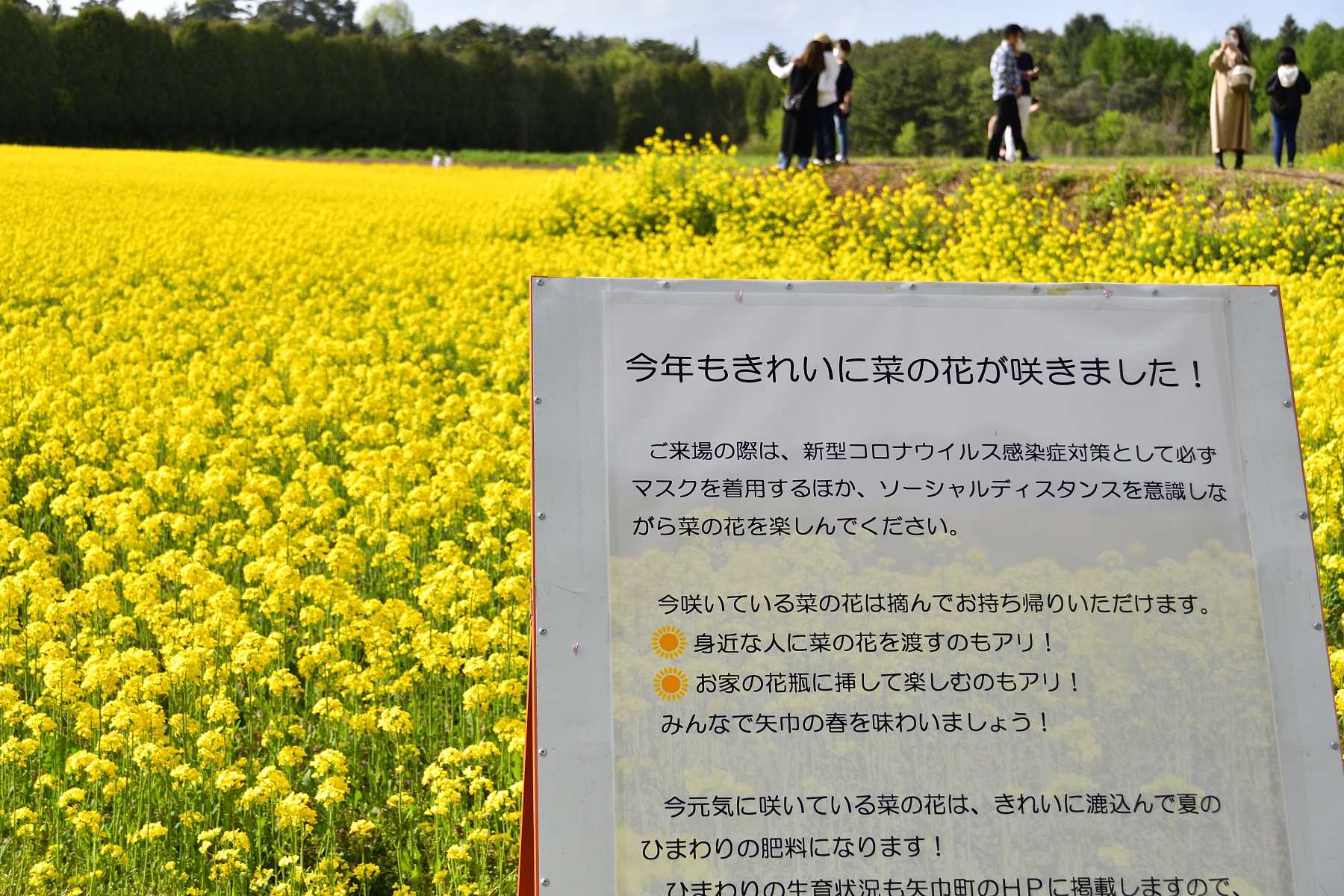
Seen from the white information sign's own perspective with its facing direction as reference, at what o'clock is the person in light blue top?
The person in light blue top is roughly at 6 o'clock from the white information sign.

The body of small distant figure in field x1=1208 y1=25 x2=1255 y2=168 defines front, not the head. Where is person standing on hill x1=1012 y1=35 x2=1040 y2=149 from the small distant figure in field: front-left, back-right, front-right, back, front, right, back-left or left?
right

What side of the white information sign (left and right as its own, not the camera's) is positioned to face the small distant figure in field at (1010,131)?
back

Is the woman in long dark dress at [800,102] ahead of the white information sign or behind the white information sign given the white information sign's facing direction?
behind

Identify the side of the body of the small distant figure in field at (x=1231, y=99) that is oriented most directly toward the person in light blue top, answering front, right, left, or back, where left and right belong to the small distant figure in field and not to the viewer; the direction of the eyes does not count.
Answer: right

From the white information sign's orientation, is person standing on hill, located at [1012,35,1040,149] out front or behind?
behind

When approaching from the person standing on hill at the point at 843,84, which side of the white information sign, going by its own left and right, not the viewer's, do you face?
back

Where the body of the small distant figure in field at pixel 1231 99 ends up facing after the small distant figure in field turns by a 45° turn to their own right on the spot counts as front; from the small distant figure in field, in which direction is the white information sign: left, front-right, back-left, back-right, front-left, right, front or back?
front-left

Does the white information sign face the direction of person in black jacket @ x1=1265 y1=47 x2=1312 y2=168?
no

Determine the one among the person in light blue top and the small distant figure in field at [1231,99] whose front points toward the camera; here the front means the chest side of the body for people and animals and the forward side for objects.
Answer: the small distant figure in field

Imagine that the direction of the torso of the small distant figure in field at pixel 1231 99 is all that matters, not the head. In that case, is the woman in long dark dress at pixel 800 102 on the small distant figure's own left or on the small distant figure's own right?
on the small distant figure's own right

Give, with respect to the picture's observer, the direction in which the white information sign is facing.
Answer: facing the viewer

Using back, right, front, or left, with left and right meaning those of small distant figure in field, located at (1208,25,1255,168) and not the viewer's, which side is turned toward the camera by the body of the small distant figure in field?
front
